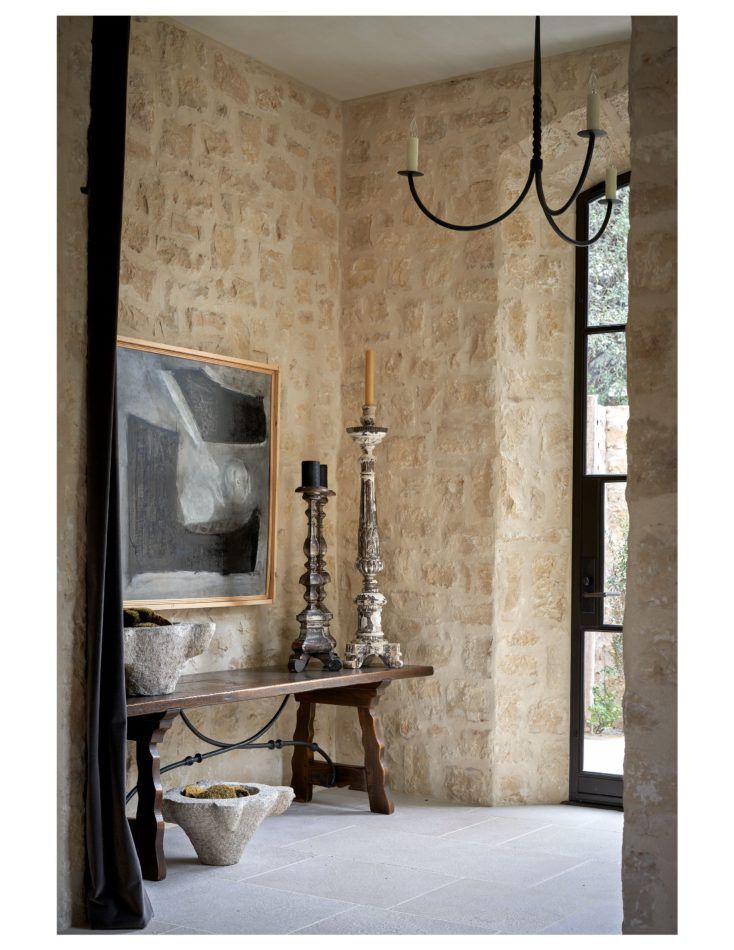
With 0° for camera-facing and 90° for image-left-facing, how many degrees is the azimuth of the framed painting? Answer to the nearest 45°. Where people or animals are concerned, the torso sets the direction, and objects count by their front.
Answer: approximately 315°

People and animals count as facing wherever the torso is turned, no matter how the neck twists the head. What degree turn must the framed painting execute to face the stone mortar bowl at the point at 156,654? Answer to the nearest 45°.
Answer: approximately 45° to its right

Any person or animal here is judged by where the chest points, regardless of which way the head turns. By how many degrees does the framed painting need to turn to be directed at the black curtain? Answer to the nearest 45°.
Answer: approximately 45° to its right

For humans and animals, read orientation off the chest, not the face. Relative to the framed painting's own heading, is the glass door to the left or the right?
on its left

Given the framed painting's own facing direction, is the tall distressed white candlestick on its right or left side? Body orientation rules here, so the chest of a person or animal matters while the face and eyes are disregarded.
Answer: on its left

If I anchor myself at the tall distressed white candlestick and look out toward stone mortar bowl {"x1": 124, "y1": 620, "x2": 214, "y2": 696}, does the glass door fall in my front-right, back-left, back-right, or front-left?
back-left
